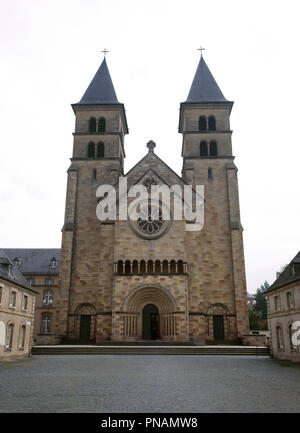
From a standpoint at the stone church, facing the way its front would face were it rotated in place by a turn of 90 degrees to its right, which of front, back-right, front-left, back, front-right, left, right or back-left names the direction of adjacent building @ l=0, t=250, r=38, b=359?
front-left

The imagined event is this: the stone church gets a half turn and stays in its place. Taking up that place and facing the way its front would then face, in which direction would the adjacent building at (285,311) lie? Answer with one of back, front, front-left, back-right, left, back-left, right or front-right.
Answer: back-right

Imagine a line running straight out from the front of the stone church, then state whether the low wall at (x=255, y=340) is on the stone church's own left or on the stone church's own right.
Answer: on the stone church's own left

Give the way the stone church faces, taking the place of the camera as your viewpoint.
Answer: facing the viewer
